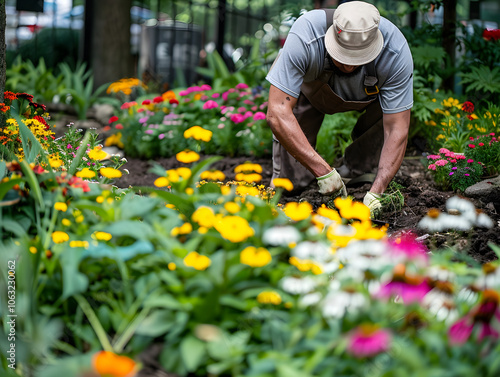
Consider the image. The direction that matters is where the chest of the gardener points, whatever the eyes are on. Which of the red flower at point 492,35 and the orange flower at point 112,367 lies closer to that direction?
the orange flower

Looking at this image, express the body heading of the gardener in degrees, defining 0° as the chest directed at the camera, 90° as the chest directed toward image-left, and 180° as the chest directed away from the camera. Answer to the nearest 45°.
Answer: approximately 0°

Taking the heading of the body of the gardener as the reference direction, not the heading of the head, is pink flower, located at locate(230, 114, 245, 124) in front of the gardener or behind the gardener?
behind

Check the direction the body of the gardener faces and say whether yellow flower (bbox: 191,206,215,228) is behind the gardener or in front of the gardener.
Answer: in front

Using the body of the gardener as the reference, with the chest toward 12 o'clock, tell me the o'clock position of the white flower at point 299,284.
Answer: The white flower is roughly at 12 o'clock from the gardener.

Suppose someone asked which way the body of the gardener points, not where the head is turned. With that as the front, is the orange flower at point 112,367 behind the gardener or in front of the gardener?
in front

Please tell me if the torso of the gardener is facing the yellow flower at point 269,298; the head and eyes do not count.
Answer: yes

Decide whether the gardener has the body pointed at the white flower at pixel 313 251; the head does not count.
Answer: yes

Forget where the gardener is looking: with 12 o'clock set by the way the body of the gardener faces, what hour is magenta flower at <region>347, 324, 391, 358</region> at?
The magenta flower is roughly at 12 o'clock from the gardener.

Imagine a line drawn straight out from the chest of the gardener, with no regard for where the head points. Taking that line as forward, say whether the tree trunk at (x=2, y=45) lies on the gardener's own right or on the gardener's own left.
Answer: on the gardener's own right
